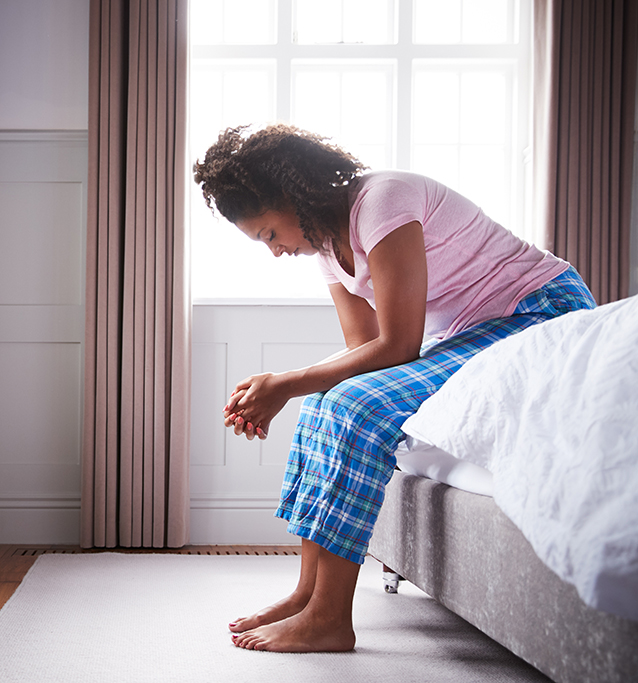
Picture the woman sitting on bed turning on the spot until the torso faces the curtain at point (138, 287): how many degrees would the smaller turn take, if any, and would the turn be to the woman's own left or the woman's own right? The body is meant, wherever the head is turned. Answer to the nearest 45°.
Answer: approximately 45° to the woman's own right

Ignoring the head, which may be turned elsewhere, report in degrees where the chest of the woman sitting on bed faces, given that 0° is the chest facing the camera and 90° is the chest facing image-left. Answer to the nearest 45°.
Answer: approximately 90°

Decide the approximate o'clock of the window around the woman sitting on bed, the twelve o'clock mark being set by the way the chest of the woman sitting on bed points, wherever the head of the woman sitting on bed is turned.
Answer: The window is roughly at 3 o'clock from the woman sitting on bed.

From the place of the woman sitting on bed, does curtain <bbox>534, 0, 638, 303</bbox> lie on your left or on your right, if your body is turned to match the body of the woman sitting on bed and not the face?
on your right

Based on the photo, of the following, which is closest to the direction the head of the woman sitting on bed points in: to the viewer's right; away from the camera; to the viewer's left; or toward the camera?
to the viewer's left
